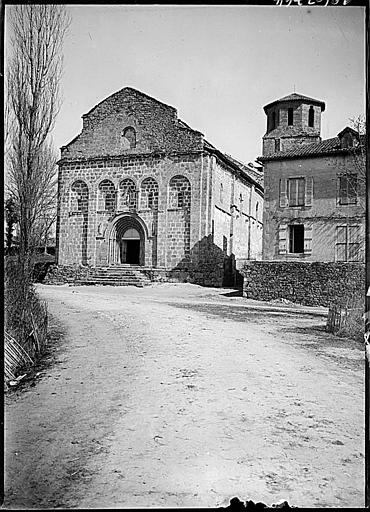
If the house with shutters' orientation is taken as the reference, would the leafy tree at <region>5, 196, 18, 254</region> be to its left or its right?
on its right

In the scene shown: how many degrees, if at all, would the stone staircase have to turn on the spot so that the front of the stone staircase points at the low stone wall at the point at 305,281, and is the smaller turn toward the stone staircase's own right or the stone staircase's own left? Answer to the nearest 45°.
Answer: approximately 90° to the stone staircase's own left

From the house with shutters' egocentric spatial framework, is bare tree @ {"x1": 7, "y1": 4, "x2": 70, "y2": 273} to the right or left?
on its right

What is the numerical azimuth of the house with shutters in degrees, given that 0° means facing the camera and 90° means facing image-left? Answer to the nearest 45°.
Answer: approximately 0°

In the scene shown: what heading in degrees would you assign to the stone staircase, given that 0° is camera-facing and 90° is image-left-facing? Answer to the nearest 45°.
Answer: approximately 0°

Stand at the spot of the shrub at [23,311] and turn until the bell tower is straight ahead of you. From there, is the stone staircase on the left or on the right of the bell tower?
left

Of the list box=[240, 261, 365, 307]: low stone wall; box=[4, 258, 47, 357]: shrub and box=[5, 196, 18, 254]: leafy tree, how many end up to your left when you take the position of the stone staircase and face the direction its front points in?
1

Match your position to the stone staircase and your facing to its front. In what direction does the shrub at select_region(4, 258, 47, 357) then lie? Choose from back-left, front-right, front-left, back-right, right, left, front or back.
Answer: front-right

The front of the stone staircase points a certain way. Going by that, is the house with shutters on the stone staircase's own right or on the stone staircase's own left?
on the stone staircase's own left

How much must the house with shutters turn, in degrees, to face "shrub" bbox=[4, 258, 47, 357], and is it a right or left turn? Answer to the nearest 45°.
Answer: approximately 45° to its right
